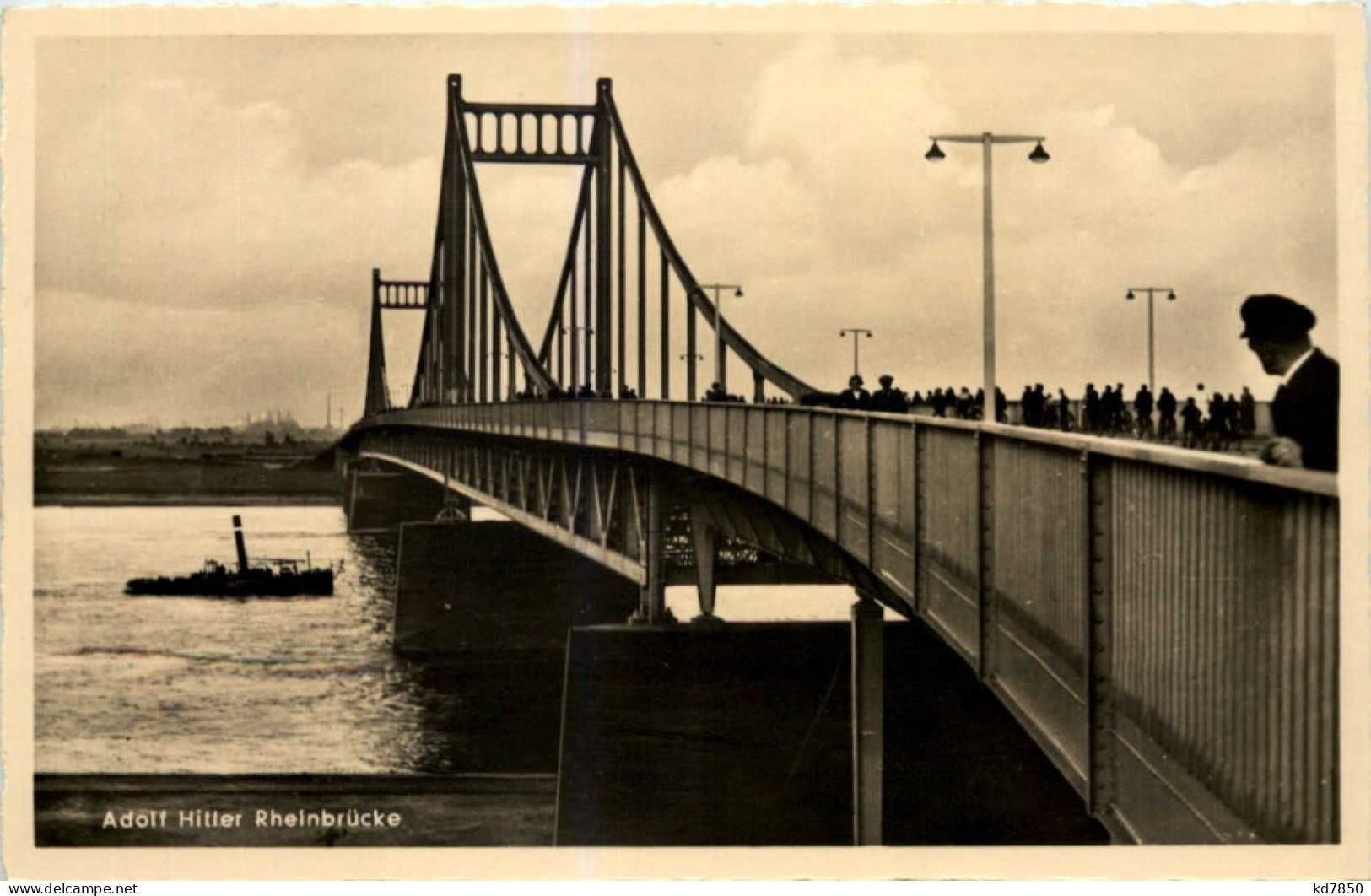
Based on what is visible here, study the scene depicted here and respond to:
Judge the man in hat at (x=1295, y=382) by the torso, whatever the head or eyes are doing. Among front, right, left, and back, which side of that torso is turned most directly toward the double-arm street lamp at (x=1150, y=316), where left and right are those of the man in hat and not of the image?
right

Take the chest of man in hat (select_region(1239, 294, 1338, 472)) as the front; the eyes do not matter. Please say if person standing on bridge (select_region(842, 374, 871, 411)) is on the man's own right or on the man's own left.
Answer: on the man's own right

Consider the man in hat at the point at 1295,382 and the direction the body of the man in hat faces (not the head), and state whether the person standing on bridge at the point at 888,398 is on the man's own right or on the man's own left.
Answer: on the man's own right

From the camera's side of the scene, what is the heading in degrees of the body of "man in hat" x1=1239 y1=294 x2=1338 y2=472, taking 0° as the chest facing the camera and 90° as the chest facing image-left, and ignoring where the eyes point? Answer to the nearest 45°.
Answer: approximately 90°

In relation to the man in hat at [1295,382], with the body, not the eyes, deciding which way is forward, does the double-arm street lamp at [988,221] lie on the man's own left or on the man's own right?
on the man's own right

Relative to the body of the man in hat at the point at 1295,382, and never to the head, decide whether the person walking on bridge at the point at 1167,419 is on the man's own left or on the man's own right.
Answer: on the man's own right

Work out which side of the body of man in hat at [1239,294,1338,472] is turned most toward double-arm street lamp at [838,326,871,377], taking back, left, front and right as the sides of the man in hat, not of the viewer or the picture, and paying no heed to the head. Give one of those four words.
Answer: right

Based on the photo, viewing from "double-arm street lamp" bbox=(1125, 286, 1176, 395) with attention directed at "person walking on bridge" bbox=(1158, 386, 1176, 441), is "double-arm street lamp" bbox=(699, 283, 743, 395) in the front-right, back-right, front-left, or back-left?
back-right

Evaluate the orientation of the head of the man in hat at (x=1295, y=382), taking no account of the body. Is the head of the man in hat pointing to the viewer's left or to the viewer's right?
to the viewer's left
